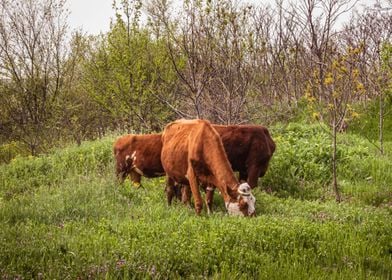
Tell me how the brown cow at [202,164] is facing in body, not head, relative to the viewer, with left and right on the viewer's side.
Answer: facing the viewer and to the right of the viewer

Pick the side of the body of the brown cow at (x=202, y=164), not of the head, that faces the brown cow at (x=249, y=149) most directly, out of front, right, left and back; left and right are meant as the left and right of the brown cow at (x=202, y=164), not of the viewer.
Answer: left
